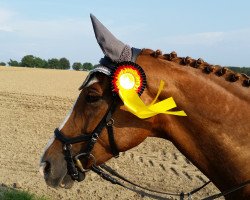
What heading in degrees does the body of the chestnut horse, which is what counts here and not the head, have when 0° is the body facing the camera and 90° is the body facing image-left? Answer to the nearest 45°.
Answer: approximately 90°
